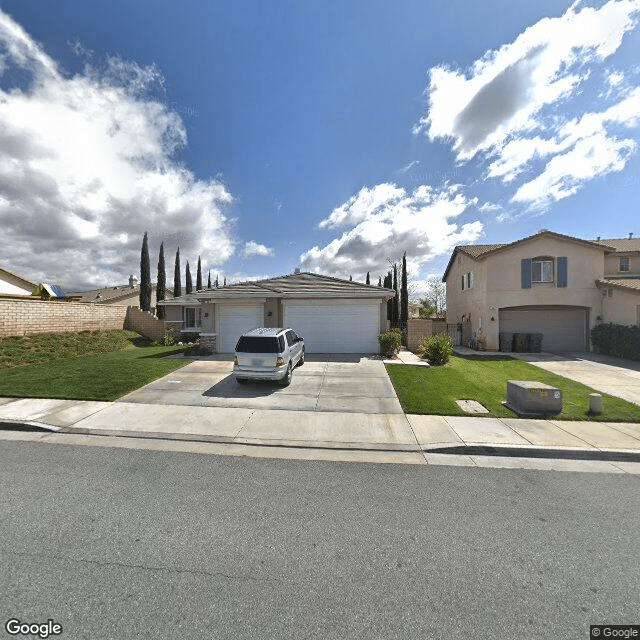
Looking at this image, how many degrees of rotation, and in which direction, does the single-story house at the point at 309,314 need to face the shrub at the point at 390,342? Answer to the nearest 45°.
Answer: approximately 45° to its left

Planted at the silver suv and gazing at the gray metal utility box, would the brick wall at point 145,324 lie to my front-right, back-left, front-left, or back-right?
back-left

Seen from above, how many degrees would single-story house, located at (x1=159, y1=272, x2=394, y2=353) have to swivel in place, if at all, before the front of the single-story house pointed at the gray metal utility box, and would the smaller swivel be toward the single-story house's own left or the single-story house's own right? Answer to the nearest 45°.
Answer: approximately 45° to the single-story house's own left

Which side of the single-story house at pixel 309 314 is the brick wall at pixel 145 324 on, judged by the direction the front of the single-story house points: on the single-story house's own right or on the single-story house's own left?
on the single-story house's own right

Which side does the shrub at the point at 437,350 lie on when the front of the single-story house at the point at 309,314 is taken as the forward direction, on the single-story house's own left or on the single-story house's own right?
on the single-story house's own left

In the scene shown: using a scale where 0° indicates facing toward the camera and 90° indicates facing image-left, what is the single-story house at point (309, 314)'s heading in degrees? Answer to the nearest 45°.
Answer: approximately 0°

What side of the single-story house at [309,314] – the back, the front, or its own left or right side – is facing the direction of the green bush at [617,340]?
left

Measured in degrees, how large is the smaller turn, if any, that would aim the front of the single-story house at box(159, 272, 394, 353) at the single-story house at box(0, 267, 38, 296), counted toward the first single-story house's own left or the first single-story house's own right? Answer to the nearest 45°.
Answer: approximately 135° to the first single-story house's own right

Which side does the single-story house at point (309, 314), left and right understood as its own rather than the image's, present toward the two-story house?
left

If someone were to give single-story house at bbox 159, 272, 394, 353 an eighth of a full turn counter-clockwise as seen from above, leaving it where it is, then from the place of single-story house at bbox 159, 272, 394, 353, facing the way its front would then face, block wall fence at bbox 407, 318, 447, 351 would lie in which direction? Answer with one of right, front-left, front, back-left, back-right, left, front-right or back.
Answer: front-left

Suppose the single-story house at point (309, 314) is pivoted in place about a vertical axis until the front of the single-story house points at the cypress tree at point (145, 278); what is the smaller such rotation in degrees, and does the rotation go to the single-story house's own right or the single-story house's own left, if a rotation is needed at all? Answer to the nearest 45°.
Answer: approximately 135° to the single-story house's own right
